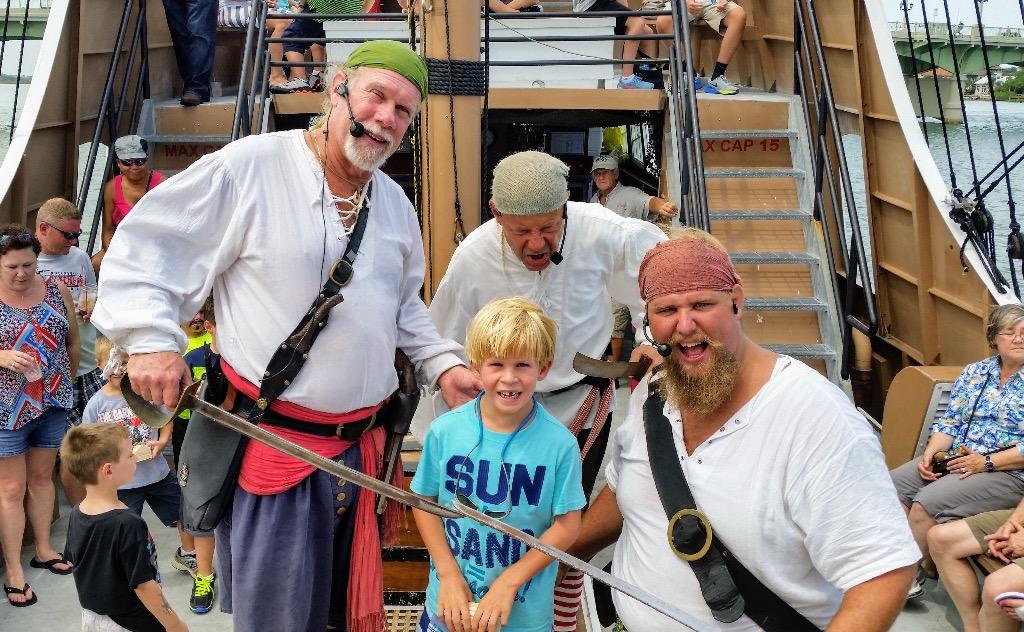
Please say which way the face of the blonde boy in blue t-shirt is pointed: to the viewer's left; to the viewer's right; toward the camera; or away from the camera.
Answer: toward the camera

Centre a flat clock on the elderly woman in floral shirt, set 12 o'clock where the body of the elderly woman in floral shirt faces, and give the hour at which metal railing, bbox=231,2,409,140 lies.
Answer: The metal railing is roughly at 2 o'clock from the elderly woman in floral shirt.

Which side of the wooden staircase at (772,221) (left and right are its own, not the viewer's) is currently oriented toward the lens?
front

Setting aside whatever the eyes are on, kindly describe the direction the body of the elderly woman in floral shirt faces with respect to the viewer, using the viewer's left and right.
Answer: facing the viewer and to the left of the viewer

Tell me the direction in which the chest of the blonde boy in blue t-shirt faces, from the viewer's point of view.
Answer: toward the camera

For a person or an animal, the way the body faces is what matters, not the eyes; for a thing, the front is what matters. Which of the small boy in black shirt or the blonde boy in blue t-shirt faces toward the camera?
the blonde boy in blue t-shirt

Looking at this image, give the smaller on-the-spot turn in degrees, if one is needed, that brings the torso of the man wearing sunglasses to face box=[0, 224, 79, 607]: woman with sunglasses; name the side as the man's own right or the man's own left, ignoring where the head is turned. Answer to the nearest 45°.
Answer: approximately 45° to the man's own right

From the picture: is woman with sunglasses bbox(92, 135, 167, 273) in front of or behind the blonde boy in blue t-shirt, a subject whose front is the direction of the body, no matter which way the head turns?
behind

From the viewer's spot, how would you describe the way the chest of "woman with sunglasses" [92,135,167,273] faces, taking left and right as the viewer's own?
facing the viewer

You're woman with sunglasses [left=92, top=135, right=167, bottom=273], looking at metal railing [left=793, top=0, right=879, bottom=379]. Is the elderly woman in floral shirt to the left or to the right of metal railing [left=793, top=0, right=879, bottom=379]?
right

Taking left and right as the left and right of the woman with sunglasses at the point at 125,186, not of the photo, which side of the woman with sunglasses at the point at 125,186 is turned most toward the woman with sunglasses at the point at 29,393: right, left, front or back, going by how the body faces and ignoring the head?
front

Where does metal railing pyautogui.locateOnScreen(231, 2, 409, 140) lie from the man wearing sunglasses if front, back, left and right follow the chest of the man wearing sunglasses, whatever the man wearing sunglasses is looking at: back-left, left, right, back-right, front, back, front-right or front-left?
left

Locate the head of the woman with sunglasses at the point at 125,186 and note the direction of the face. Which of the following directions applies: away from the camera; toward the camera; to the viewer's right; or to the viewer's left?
toward the camera

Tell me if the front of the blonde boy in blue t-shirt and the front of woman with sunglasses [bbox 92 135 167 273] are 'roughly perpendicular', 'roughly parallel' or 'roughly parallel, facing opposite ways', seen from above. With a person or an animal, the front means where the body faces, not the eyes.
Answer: roughly parallel

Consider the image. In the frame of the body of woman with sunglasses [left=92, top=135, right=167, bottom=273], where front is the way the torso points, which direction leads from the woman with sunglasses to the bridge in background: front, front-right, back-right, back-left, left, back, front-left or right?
back-left

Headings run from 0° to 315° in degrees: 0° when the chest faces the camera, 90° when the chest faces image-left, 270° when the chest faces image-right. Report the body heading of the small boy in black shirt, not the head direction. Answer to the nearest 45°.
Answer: approximately 225°

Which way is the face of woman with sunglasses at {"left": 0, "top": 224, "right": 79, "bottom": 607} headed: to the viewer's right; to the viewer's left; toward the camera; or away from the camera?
toward the camera
